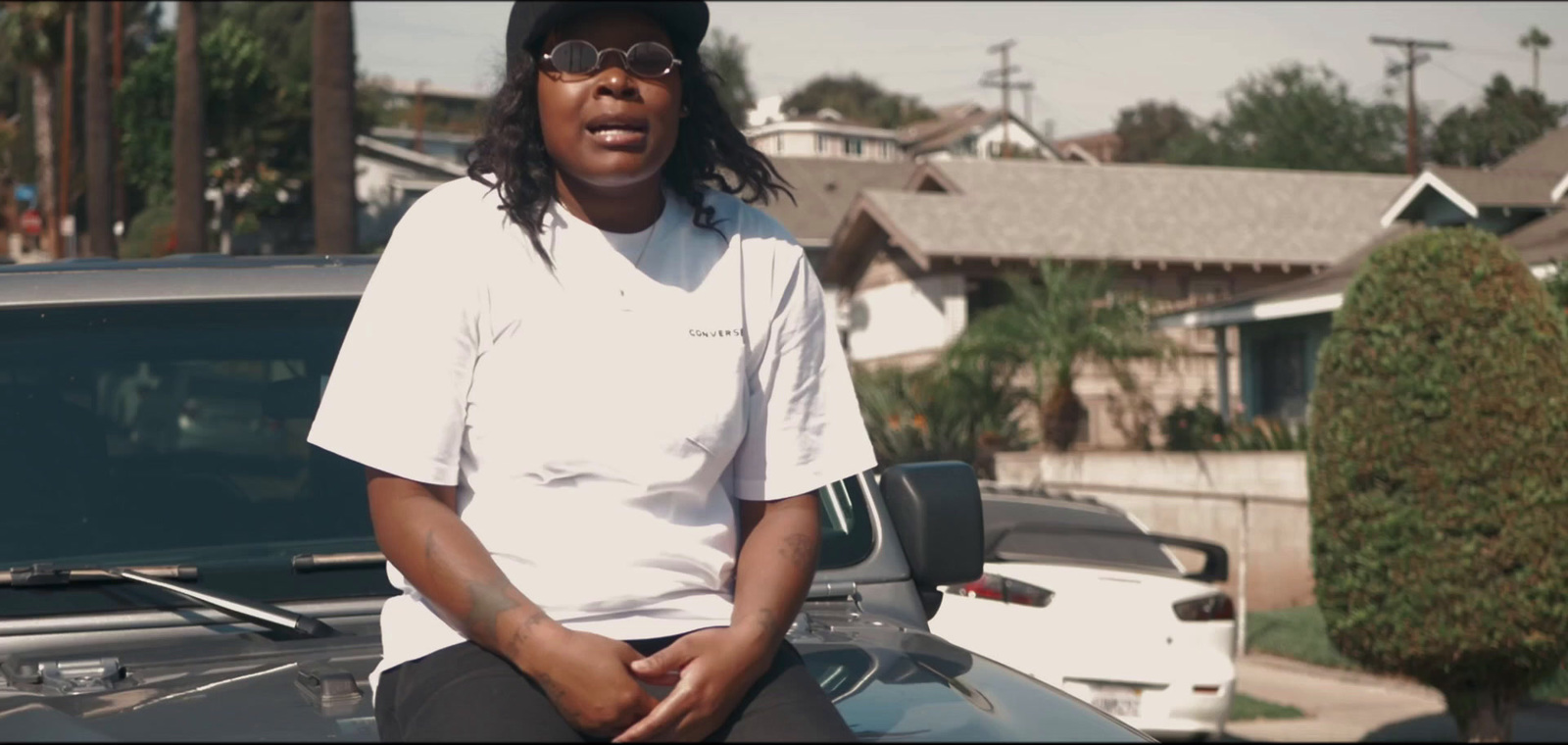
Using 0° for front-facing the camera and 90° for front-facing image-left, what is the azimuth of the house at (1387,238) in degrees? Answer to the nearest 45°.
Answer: approximately 45°

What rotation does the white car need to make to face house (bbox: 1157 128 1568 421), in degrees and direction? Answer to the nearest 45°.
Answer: approximately 45° to its right

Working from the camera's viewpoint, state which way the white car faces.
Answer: facing away from the viewer and to the left of the viewer

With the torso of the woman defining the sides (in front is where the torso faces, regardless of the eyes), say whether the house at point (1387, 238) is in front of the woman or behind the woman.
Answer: behind

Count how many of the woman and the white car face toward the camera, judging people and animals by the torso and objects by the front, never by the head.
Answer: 1

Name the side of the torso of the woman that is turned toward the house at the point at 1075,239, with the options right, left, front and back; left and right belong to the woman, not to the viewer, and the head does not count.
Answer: back
